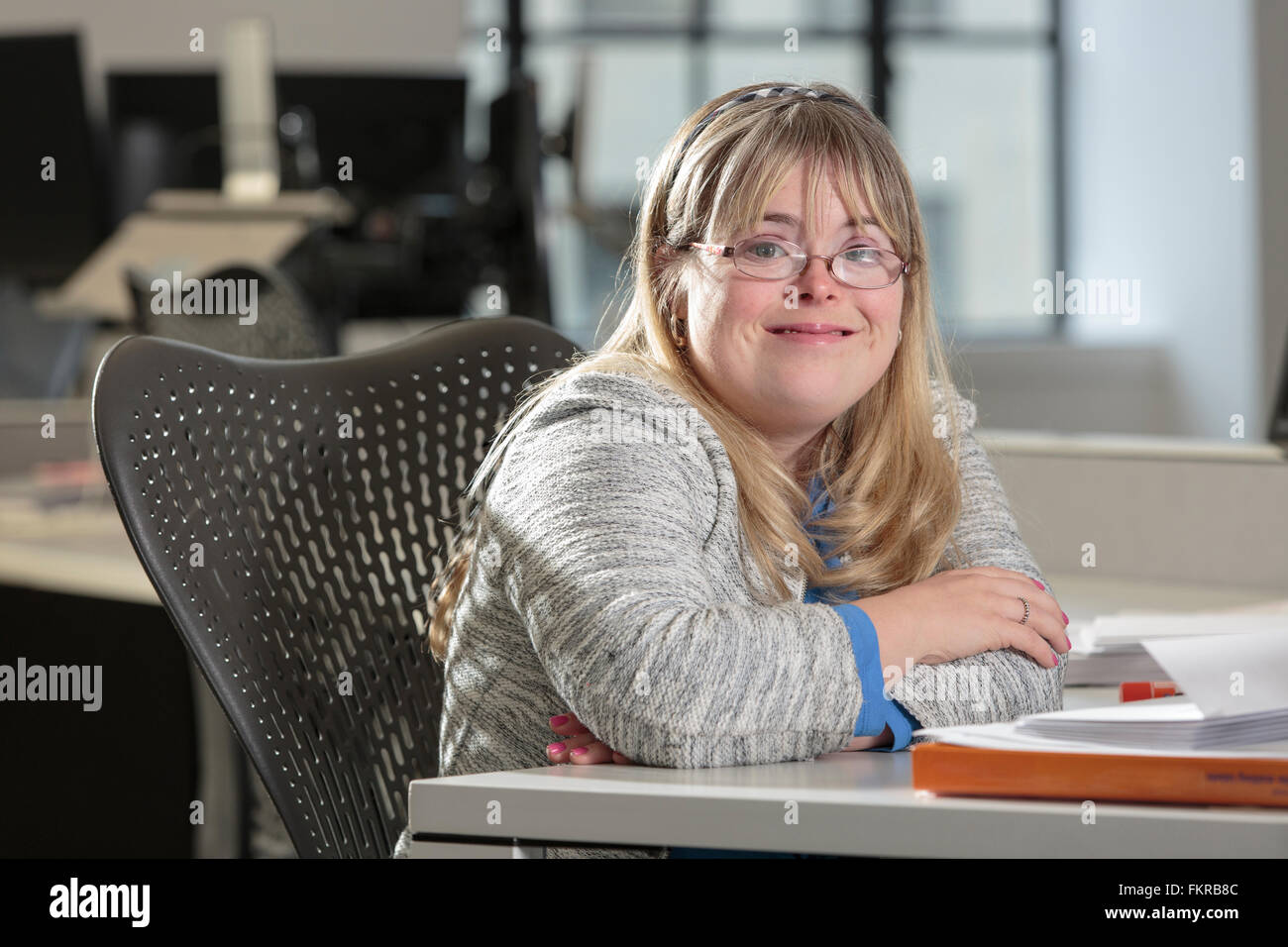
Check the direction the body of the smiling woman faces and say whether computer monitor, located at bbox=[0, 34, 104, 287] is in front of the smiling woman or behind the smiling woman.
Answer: behind

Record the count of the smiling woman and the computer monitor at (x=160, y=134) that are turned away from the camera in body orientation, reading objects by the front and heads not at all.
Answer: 0

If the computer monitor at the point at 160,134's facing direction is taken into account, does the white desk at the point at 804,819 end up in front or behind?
in front

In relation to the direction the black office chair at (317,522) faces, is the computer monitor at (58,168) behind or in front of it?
behind

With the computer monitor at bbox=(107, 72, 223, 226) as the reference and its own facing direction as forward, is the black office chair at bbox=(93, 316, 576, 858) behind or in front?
in front

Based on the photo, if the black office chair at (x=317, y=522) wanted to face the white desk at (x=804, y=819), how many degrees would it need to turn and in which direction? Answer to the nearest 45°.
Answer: approximately 45° to its right

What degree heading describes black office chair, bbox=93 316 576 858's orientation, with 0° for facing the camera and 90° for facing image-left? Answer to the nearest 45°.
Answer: approximately 315°

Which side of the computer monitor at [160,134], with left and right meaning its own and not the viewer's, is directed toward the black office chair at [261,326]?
front
